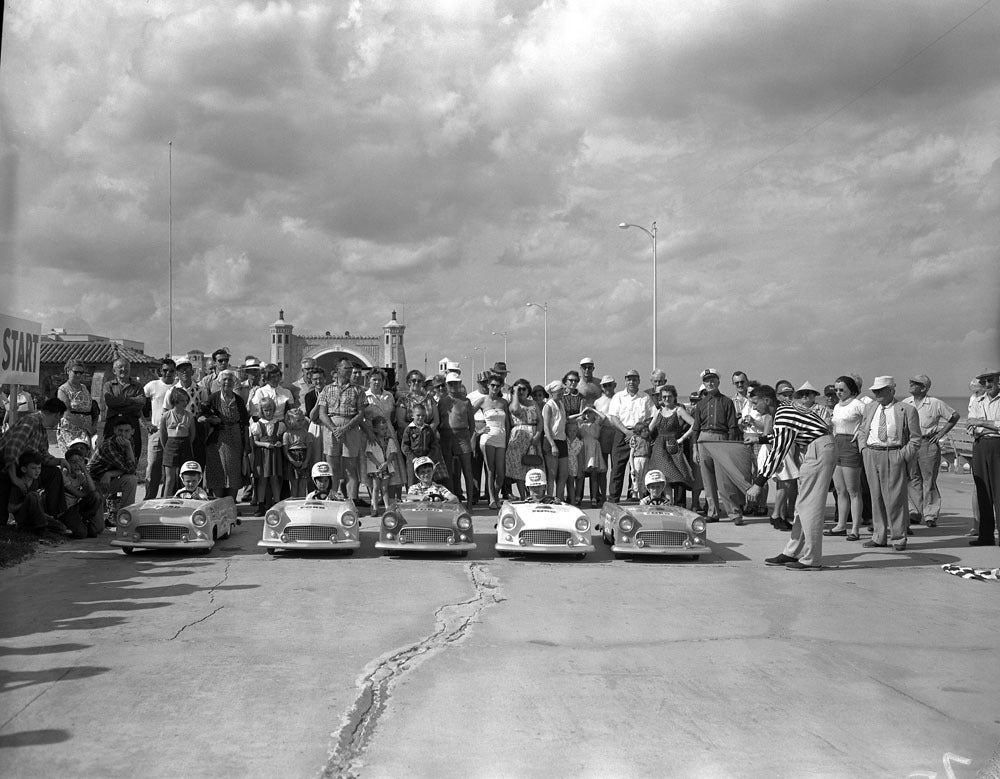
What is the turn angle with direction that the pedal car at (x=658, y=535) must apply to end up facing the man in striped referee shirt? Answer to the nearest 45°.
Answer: approximately 90° to its left

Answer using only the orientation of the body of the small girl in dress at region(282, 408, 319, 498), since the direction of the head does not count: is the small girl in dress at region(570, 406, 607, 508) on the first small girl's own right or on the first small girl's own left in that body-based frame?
on the first small girl's own left

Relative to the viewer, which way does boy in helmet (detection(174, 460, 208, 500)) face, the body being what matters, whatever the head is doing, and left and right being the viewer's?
facing the viewer

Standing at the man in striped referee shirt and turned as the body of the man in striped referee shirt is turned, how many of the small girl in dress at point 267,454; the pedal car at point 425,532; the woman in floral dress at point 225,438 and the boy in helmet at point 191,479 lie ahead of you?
4

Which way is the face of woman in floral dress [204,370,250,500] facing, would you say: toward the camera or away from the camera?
toward the camera

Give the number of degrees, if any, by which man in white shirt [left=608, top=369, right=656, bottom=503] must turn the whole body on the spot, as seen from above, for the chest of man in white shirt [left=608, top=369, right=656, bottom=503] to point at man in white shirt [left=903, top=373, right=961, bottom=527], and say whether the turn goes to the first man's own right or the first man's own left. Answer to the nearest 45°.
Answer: approximately 90° to the first man's own left

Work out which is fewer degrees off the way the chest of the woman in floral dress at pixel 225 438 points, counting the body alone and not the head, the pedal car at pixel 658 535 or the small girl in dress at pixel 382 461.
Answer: the pedal car

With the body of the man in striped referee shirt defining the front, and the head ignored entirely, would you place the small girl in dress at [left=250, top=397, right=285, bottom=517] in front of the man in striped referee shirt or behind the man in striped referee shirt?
in front

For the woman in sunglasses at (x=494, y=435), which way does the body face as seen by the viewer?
toward the camera

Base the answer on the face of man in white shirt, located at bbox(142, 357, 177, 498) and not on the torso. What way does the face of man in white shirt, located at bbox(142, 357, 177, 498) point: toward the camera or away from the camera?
toward the camera

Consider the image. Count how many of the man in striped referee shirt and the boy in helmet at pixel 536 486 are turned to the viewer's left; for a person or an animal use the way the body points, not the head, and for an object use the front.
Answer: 1

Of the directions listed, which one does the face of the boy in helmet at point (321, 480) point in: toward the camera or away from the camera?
toward the camera

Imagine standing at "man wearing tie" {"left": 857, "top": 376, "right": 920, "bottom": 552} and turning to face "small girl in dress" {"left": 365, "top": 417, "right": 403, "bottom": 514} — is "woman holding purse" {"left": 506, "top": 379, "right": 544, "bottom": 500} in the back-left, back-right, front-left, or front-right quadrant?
front-right
